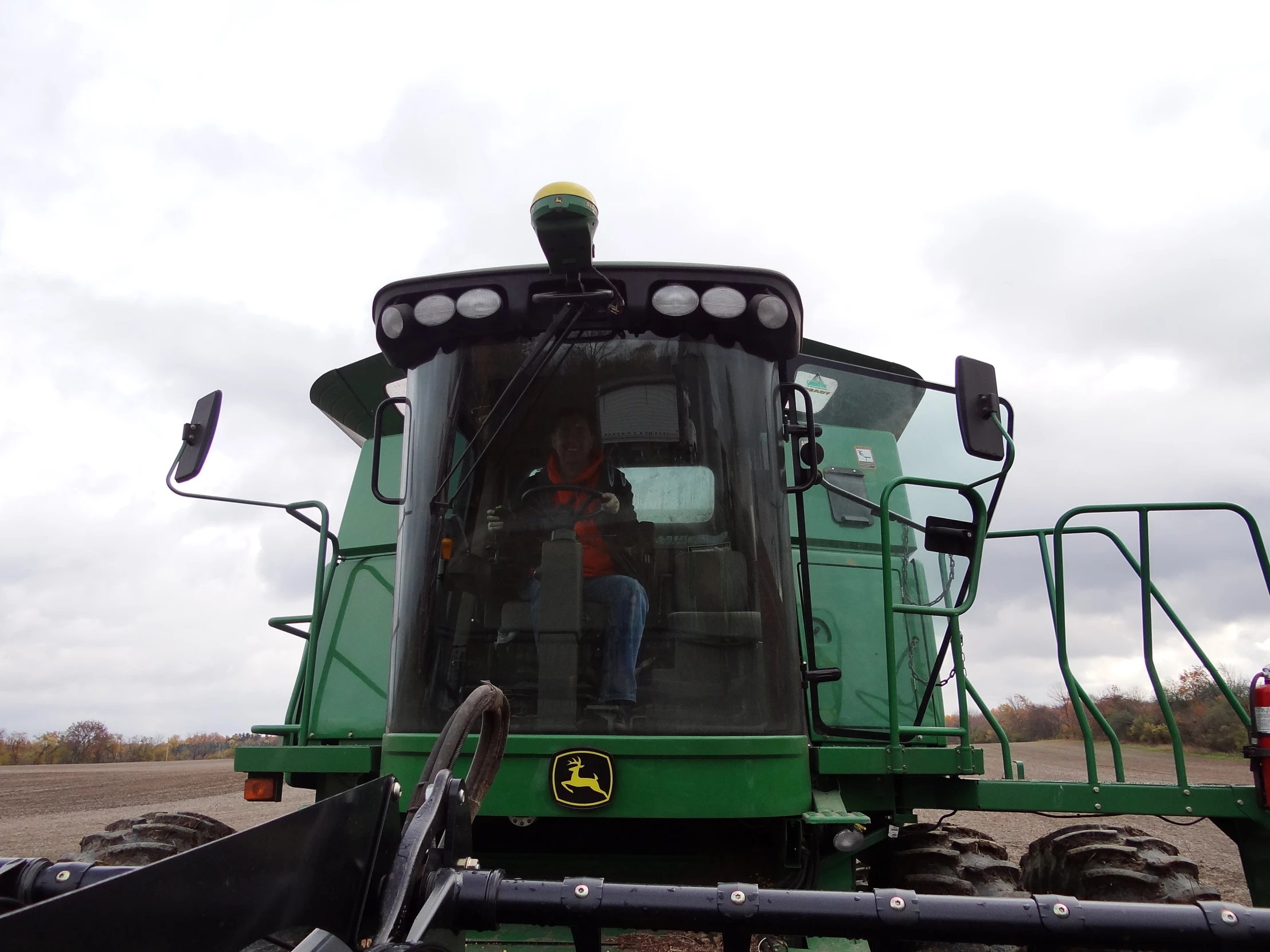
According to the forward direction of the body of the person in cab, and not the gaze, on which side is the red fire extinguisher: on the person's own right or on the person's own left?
on the person's own left

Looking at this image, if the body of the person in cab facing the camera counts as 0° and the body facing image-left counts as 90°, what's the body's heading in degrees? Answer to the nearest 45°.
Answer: approximately 0°

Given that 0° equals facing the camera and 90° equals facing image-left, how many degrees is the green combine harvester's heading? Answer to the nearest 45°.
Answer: approximately 0°
